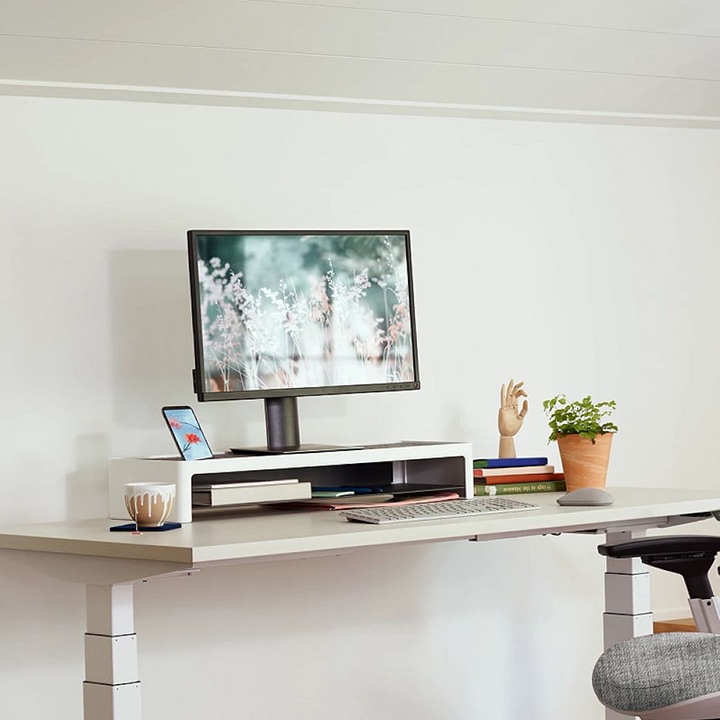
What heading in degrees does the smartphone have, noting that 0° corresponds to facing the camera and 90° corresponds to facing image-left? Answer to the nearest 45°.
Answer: approximately 315°
